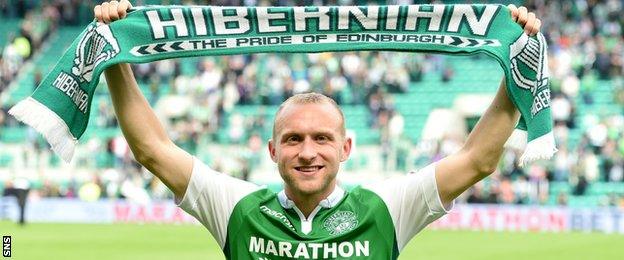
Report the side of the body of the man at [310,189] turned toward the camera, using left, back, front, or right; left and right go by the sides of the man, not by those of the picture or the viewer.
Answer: front

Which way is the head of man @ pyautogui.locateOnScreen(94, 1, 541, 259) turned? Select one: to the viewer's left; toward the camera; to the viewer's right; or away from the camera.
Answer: toward the camera
